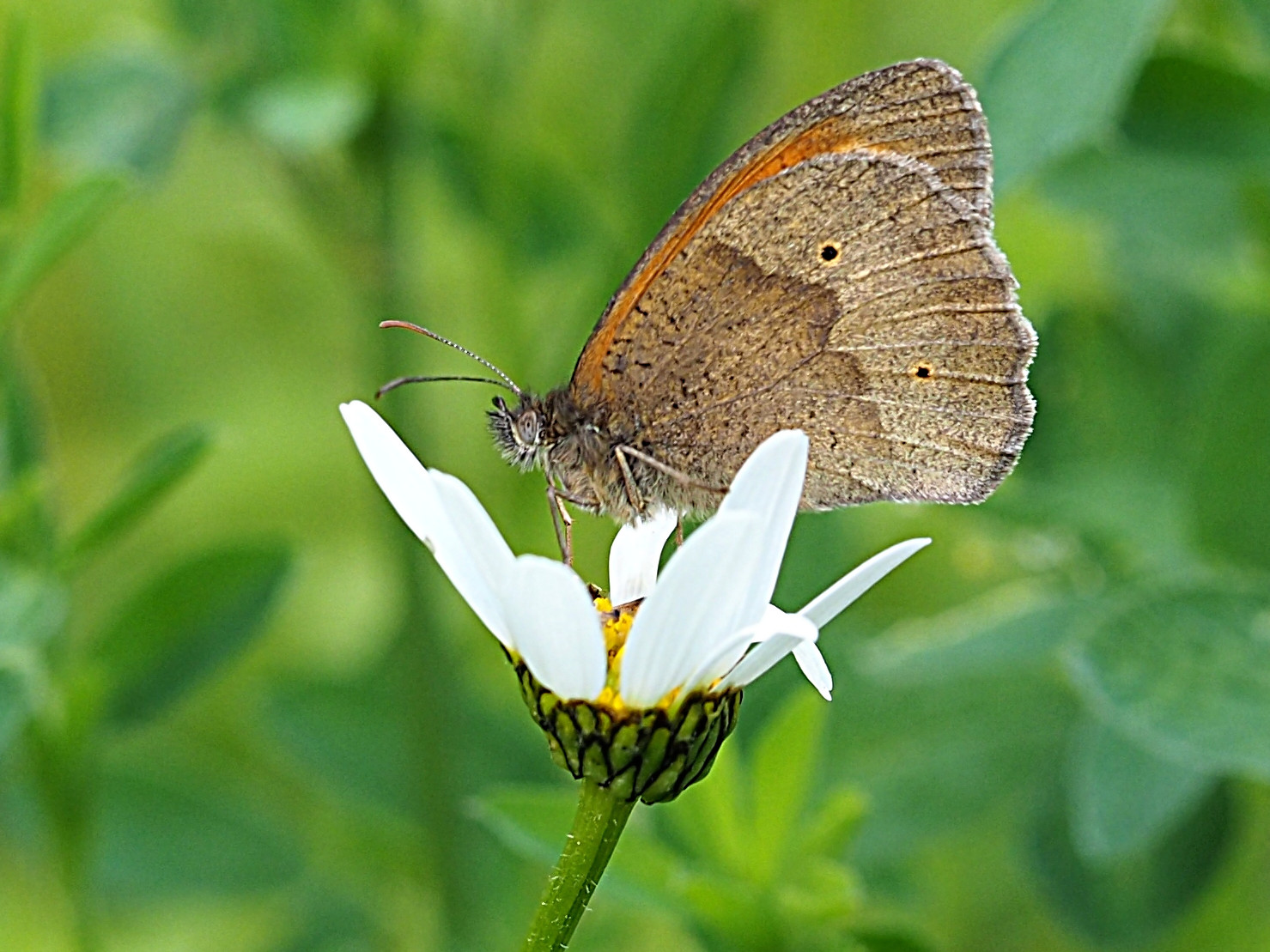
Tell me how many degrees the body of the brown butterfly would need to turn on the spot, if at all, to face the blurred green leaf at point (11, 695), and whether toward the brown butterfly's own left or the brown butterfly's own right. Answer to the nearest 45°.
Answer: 0° — it already faces it

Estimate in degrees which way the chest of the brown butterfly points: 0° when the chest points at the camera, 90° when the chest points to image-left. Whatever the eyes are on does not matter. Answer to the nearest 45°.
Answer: approximately 90°

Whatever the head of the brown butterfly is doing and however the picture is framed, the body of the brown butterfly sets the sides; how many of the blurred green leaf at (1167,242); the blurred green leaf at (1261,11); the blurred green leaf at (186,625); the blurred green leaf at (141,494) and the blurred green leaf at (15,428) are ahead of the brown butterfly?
3

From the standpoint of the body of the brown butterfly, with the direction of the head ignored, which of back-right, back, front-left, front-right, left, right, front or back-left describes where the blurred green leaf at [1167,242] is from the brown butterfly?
back-right

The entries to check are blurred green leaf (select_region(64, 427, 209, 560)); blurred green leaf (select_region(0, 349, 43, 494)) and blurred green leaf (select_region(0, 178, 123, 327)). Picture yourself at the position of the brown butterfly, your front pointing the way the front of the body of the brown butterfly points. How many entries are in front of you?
3

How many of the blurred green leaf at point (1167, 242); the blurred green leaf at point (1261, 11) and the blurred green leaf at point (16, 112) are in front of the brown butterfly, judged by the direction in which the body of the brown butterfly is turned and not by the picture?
1

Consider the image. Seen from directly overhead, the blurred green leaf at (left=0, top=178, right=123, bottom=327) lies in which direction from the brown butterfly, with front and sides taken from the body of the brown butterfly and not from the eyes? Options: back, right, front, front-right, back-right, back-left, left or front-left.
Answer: front

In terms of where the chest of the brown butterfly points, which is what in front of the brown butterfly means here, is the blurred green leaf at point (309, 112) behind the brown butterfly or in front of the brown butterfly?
in front

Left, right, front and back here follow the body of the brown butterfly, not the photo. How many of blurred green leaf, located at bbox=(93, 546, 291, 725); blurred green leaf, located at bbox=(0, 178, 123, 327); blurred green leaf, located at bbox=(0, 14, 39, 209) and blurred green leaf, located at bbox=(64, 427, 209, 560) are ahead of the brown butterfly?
4
